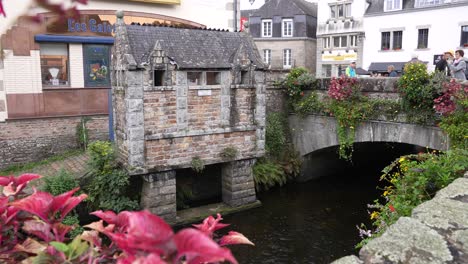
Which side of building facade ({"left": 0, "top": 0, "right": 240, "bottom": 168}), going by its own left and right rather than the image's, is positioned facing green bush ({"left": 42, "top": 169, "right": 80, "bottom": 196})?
front

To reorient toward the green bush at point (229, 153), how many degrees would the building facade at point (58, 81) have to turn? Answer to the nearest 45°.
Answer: approximately 45° to its left

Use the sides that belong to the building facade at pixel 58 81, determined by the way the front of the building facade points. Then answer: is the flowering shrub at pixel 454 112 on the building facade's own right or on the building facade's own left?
on the building facade's own left

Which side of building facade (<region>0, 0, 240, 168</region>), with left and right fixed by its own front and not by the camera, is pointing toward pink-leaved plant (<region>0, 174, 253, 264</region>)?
front

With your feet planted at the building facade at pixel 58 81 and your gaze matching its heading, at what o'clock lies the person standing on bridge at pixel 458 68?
The person standing on bridge is roughly at 10 o'clock from the building facade.

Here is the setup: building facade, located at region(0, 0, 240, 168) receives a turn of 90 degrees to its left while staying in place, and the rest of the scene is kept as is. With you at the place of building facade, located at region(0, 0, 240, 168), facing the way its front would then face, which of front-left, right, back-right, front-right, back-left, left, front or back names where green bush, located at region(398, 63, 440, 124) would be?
front-right

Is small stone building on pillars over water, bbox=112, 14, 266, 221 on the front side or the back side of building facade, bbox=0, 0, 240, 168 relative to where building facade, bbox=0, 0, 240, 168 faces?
on the front side

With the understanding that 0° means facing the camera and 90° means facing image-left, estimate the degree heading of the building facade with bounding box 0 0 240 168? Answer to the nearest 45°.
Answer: approximately 0°

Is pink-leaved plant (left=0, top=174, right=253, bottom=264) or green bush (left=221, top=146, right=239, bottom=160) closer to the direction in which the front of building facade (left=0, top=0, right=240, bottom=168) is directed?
the pink-leaved plant

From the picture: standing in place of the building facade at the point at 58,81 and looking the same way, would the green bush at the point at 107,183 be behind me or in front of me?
in front

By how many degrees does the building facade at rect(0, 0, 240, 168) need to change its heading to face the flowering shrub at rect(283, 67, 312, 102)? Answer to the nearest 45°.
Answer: approximately 90° to its left

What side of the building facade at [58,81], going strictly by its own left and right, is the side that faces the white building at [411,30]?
left

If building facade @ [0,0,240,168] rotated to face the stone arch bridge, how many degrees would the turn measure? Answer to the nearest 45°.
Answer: approximately 45° to its left

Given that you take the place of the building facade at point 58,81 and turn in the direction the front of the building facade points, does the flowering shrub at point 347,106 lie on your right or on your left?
on your left

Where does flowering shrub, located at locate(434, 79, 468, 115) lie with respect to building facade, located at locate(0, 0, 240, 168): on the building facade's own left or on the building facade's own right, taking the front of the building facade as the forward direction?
on the building facade's own left

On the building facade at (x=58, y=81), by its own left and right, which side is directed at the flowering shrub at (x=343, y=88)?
left
